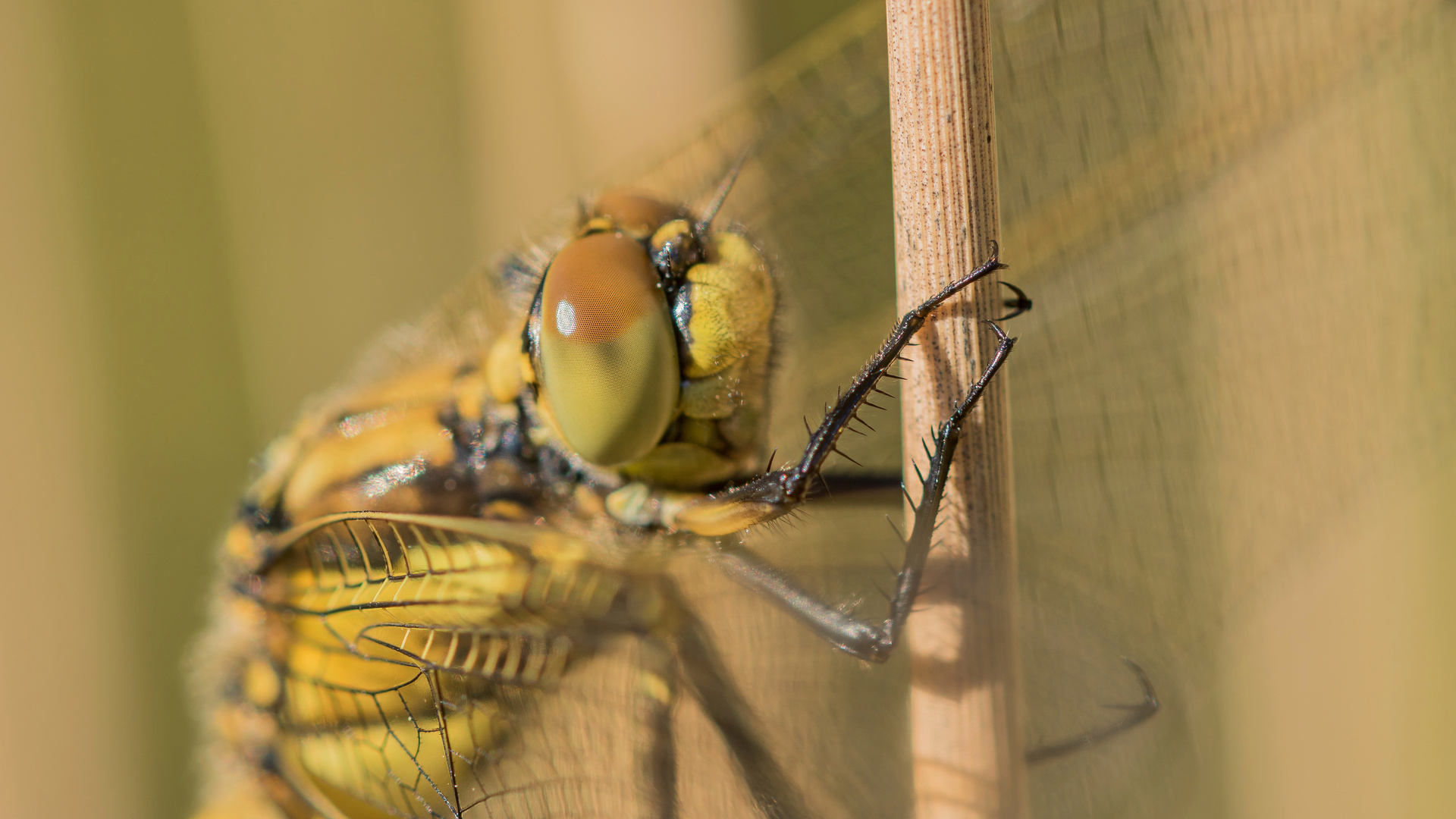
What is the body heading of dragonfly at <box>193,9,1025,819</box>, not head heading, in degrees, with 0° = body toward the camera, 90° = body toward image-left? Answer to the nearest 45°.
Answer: approximately 270°
